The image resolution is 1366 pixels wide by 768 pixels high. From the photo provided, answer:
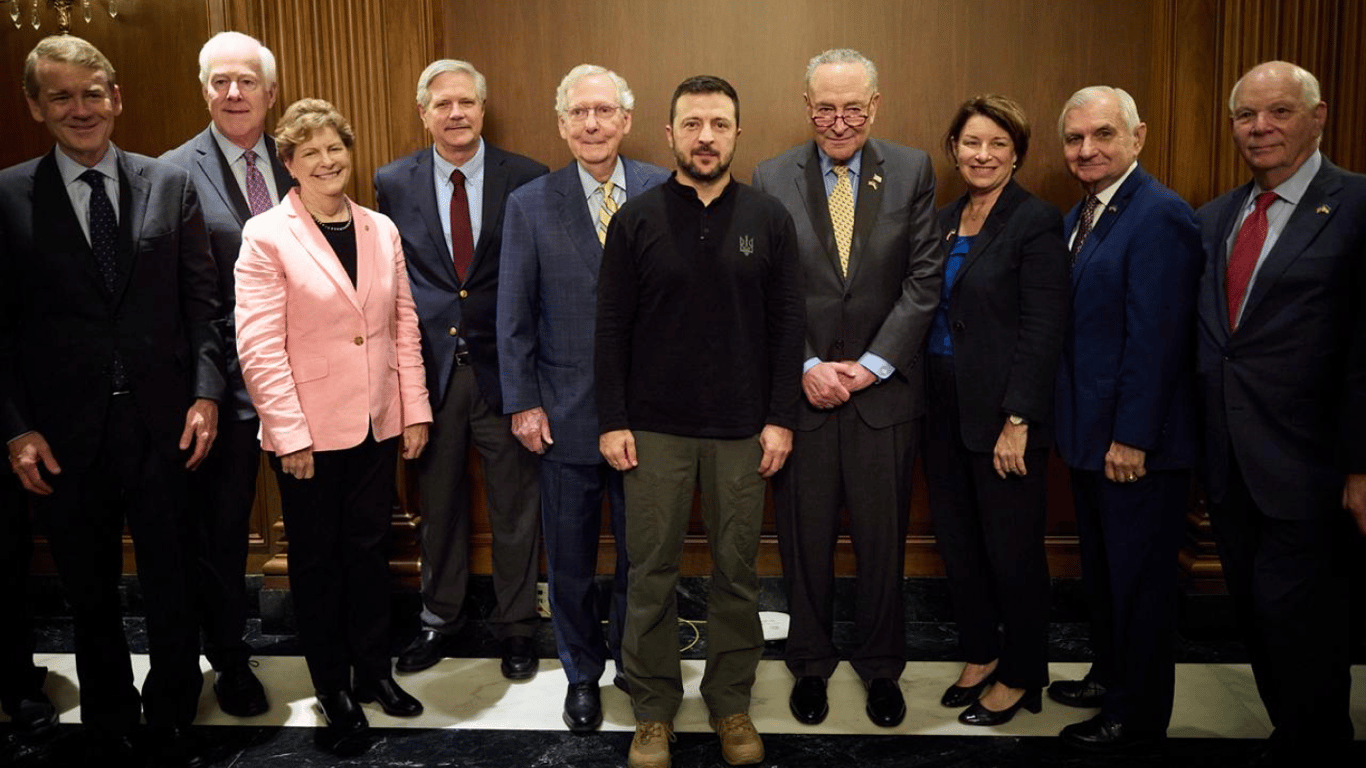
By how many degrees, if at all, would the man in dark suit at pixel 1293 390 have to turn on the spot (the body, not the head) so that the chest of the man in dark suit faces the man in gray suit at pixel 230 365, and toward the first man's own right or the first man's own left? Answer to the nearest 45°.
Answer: approximately 45° to the first man's own right

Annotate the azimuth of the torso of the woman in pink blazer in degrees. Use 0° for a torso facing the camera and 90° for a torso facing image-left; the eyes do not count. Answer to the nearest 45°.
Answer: approximately 315°

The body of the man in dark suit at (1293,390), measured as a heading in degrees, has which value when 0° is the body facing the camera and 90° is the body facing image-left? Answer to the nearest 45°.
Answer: approximately 45°

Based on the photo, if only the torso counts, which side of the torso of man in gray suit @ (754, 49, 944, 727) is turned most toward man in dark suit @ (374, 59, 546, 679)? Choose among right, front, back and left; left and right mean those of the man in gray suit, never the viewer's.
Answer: right

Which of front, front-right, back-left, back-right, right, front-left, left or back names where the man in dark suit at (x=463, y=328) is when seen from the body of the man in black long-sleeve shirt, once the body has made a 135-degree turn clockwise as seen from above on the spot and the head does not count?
front

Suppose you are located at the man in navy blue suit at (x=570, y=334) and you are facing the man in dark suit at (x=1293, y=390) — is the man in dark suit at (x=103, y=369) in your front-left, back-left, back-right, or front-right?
back-right

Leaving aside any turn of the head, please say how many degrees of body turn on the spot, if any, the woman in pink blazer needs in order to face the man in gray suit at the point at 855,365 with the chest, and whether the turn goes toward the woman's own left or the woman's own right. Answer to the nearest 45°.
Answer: approximately 45° to the woman's own left

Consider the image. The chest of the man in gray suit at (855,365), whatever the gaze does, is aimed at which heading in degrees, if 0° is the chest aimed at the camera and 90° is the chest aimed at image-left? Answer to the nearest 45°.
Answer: approximately 0°

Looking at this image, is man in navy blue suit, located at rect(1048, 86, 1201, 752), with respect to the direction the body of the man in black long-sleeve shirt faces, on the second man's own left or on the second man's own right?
on the second man's own left

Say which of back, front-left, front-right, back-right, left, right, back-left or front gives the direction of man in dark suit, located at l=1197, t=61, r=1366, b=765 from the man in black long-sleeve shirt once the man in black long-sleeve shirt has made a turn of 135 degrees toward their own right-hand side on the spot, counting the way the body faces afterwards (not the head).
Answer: back-right
